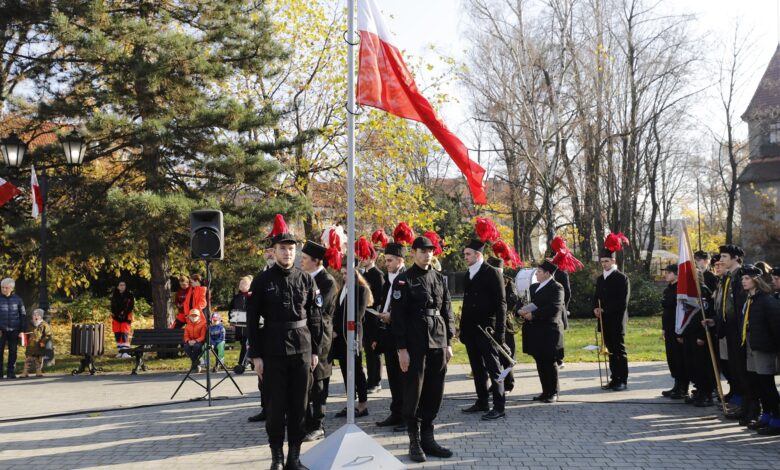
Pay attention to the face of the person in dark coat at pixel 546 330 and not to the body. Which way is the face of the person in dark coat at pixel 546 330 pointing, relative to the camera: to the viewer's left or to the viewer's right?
to the viewer's left

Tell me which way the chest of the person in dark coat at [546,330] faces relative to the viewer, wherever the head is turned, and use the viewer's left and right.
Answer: facing to the left of the viewer

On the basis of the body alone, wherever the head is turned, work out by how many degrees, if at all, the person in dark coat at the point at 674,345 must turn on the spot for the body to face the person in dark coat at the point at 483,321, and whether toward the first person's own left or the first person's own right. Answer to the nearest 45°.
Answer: approximately 45° to the first person's own left

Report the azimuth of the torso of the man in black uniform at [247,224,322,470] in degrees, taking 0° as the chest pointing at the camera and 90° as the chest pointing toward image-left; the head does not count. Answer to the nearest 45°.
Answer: approximately 0°

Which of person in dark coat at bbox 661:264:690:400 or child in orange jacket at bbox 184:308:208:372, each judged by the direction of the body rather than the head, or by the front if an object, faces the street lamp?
the person in dark coat

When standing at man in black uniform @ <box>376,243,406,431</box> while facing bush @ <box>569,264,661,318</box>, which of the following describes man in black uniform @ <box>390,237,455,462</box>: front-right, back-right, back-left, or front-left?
back-right

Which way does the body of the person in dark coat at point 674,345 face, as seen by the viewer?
to the viewer's left

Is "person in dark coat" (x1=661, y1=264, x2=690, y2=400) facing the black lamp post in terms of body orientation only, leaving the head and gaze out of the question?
yes
